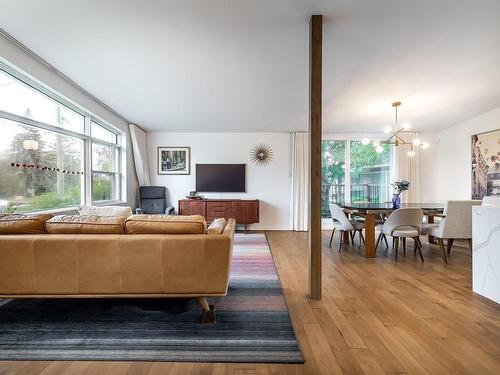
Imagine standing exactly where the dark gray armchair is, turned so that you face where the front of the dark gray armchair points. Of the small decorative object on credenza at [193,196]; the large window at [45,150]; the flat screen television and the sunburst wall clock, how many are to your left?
3

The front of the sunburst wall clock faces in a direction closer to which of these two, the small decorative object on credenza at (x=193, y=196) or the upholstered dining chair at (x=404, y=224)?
the upholstered dining chair

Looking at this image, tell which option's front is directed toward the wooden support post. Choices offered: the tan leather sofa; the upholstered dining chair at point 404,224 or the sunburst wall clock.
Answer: the sunburst wall clock

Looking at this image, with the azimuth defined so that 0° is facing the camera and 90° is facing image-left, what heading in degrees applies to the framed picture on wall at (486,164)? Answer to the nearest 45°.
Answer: approximately 45°

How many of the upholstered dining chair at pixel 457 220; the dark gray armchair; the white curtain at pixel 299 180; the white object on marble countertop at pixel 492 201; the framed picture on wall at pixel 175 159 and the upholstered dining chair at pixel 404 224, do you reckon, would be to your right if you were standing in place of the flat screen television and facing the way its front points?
2

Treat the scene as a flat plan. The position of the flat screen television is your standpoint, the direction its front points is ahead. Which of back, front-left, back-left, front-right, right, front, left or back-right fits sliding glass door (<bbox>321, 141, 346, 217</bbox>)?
left

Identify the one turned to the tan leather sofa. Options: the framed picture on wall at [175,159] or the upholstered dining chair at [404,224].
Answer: the framed picture on wall

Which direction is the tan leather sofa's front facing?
away from the camera

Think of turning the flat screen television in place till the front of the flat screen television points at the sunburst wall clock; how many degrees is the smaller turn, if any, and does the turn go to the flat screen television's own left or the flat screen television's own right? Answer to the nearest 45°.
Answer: approximately 90° to the flat screen television's own left

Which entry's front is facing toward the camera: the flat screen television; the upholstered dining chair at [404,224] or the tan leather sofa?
the flat screen television

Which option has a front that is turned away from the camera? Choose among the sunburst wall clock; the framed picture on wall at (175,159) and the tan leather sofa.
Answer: the tan leather sofa

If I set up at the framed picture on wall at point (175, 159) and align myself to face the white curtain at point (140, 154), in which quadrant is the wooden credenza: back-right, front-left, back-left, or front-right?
back-left

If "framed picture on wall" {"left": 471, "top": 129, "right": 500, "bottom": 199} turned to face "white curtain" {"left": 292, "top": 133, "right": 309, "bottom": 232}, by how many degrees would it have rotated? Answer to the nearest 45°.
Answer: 0° — it already faces it

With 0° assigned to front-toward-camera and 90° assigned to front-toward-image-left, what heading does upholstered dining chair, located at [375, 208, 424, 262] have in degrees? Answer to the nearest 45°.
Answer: approximately 135°

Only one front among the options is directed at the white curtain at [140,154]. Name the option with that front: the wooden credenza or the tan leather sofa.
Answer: the tan leather sofa
